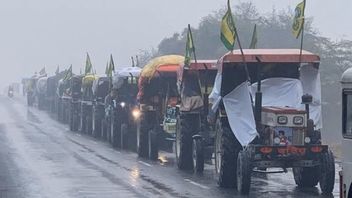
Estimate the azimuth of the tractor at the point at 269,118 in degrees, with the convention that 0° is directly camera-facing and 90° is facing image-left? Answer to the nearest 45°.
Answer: approximately 0°
